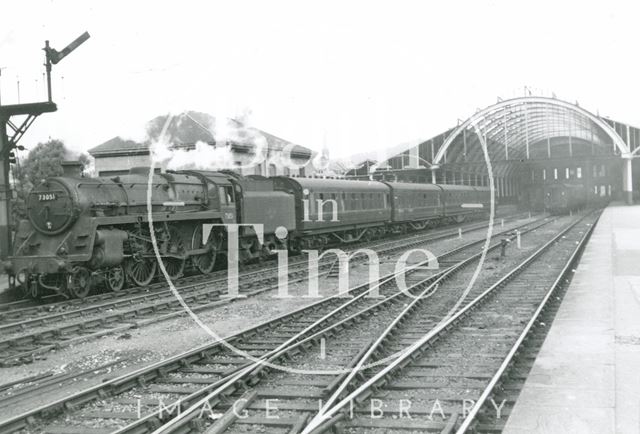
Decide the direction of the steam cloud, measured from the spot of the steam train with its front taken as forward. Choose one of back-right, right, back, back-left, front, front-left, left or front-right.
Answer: front

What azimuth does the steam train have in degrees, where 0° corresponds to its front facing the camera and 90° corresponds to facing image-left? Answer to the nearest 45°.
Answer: approximately 45°

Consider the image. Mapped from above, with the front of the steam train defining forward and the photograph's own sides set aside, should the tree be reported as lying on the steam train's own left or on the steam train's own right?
on the steam train's own right

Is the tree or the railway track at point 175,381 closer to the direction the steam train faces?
the railway track

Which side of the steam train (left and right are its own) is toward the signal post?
front

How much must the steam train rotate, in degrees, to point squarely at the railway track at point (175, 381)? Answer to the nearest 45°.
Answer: approximately 45° to its left

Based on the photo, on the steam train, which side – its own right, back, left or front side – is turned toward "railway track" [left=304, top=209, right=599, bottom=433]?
left

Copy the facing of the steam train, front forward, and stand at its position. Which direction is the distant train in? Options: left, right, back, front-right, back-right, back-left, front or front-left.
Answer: back
